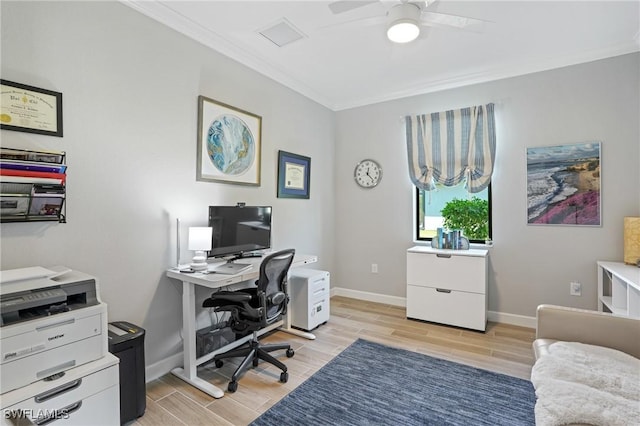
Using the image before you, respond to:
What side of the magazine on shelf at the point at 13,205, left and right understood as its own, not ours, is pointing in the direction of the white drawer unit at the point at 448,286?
left

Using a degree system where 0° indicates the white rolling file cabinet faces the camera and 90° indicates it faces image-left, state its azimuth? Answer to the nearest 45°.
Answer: approximately 315°

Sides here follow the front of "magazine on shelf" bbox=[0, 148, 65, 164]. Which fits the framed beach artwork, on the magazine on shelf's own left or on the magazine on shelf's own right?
on the magazine on shelf's own left
